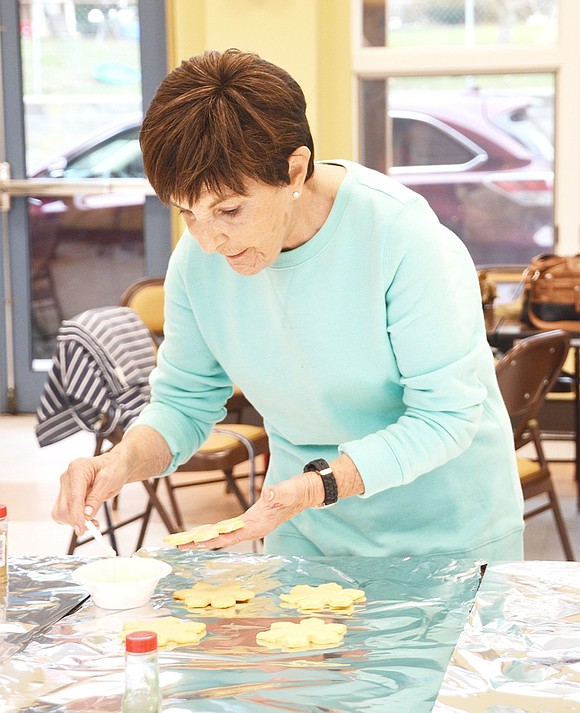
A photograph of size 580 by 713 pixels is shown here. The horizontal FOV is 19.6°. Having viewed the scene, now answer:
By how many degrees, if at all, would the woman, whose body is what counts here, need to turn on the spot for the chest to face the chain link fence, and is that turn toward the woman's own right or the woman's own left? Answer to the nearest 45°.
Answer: approximately 135° to the woman's own right

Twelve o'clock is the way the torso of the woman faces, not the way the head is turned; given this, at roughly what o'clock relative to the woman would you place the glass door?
The glass door is roughly at 4 o'clock from the woman.

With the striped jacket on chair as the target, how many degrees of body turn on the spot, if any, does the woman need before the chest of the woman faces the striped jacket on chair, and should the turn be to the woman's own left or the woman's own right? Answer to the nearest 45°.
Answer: approximately 135° to the woman's own right

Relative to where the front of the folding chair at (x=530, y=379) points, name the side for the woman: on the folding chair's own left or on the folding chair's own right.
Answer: on the folding chair's own left

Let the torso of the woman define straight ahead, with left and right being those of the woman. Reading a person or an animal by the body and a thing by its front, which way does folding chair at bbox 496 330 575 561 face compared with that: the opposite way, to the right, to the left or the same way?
to the right
